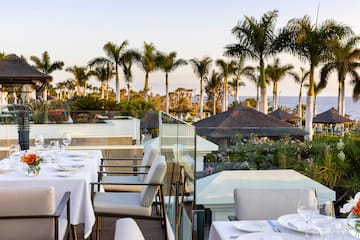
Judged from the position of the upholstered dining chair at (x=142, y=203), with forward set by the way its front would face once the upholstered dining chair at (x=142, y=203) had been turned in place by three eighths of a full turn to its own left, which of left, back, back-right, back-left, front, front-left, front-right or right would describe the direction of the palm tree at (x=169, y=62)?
back-left

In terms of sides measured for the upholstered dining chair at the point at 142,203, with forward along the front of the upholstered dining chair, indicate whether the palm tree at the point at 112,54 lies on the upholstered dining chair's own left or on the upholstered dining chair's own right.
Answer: on the upholstered dining chair's own right

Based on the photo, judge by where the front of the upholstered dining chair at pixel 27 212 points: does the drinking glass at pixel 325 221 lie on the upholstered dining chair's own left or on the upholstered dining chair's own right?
on the upholstered dining chair's own right

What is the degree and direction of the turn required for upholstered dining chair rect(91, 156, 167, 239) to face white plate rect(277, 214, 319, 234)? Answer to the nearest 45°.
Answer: approximately 135° to its left

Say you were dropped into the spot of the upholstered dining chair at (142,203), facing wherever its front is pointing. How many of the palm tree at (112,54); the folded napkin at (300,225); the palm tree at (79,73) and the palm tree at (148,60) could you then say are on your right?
3

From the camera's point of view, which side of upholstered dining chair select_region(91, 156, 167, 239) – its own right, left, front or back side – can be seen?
left

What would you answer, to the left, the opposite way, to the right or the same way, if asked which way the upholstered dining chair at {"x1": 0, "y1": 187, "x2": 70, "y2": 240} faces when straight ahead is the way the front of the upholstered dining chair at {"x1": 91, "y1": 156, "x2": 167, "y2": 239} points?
to the right

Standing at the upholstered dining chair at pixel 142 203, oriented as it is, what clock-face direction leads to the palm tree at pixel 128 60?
The palm tree is roughly at 3 o'clock from the upholstered dining chair.

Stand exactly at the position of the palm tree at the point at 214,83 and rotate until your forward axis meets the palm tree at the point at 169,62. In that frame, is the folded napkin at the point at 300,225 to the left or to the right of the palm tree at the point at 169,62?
left

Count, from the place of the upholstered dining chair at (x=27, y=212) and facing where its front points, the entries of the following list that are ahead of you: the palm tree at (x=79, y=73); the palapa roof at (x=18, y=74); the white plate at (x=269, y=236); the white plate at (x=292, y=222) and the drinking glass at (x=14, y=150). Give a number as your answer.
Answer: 3

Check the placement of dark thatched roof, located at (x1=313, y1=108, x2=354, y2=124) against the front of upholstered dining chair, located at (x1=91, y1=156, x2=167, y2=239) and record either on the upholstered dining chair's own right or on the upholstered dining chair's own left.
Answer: on the upholstered dining chair's own right

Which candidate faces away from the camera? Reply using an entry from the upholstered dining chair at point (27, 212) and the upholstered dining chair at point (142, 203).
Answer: the upholstered dining chair at point (27, 212)

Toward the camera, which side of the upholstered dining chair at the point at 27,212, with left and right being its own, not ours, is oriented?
back

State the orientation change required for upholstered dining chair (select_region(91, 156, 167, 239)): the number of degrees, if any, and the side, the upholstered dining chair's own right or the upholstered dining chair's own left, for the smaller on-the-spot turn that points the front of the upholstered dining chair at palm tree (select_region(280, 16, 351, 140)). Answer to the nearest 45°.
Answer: approximately 135° to the upholstered dining chair's own right

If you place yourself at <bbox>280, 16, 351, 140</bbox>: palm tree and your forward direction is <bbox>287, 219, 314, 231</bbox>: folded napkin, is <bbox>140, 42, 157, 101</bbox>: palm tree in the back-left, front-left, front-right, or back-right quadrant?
back-right
